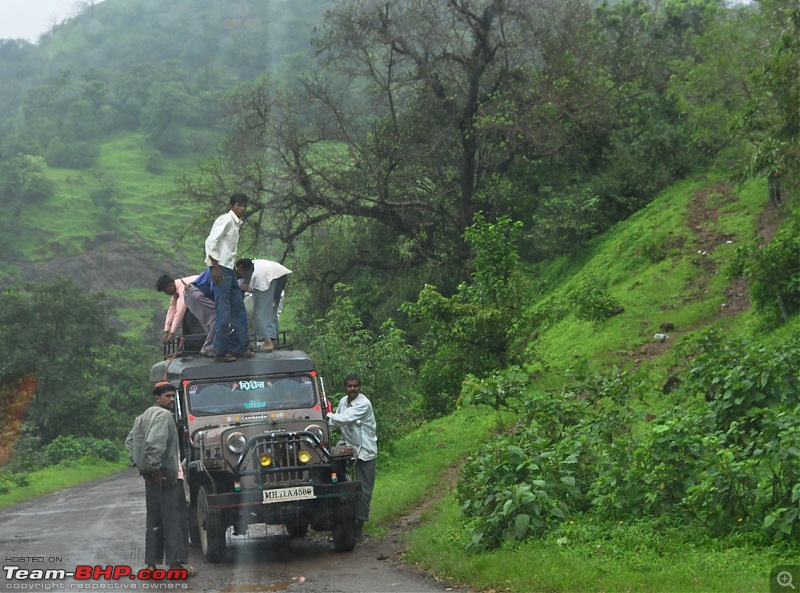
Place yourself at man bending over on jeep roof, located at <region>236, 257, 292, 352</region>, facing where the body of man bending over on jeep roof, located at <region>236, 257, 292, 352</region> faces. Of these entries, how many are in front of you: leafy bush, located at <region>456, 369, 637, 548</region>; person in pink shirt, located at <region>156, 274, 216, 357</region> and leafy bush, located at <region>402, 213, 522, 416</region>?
1

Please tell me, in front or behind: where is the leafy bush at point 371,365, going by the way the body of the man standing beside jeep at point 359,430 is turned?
behind

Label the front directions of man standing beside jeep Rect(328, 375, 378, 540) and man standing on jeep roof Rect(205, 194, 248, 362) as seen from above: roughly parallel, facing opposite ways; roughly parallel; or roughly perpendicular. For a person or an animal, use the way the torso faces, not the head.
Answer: roughly perpendicular

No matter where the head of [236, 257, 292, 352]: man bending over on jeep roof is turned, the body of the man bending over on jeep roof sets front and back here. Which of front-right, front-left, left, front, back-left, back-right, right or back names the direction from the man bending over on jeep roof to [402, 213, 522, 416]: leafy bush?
back-right

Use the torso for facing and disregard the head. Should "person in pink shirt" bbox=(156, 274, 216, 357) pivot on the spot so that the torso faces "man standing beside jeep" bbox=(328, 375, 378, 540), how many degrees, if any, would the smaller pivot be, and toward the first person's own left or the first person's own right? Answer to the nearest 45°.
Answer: approximately 135° to the first person's own left

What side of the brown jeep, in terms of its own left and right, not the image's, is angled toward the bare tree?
back

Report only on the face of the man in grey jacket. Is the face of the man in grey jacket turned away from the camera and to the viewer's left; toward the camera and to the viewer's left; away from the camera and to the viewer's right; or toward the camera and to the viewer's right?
toward the camera and to the viewer's right

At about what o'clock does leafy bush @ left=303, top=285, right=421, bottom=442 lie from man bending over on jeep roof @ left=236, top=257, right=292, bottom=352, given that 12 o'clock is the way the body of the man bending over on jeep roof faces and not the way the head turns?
The leafy bush is roughly at 4 o'clock from the man bending over on jeep roof.

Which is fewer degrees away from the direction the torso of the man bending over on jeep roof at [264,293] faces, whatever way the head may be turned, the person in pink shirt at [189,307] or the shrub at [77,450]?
the person in pink shirt

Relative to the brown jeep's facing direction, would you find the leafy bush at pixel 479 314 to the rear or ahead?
to the rear

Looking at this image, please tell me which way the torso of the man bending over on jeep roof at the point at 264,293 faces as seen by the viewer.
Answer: to the viewer's left

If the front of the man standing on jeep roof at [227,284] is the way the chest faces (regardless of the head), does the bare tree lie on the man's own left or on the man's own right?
on the man's own left

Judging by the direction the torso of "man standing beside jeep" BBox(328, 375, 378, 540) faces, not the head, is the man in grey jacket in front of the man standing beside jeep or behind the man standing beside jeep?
in front

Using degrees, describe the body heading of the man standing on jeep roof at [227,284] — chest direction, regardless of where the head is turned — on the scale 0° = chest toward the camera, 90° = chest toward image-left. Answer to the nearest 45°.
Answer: approximately 315°

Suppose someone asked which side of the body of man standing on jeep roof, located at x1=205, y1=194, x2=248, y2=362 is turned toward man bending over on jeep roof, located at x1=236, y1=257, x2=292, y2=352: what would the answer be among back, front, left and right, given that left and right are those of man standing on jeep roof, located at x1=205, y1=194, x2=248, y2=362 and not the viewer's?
left
